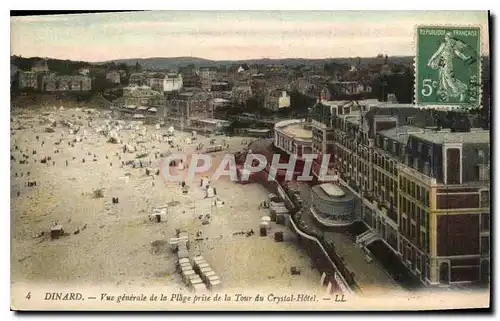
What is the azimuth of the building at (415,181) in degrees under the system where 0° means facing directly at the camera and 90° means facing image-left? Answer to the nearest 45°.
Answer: approximately 90°

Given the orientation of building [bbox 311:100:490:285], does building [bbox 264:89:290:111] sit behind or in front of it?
in front
